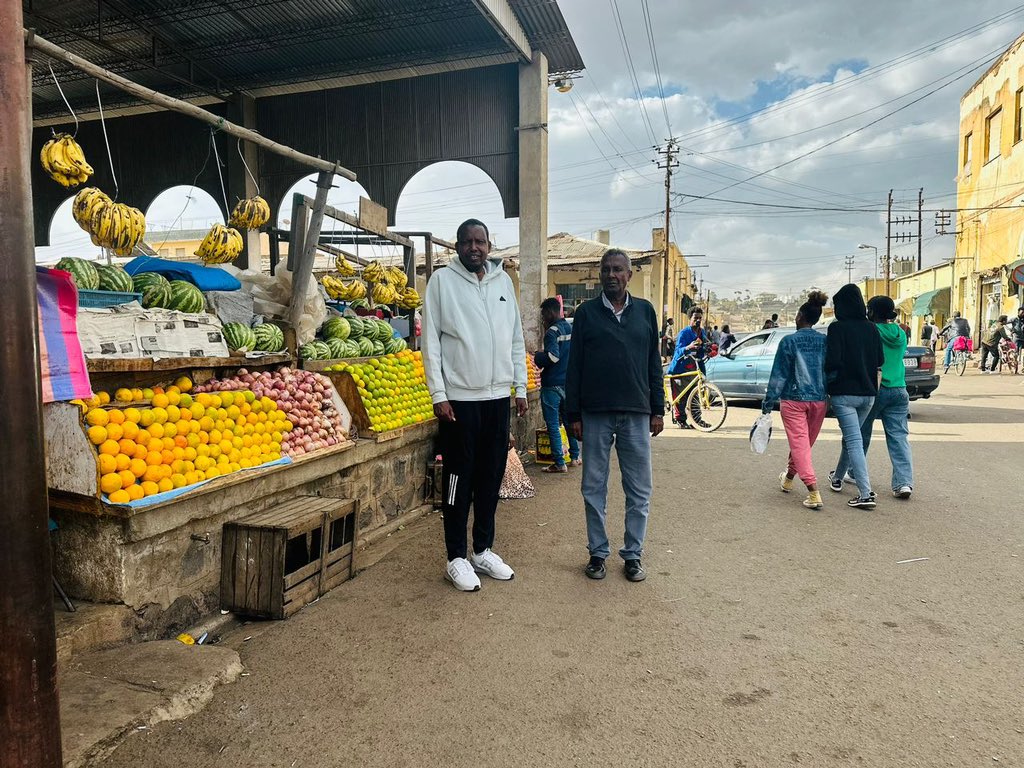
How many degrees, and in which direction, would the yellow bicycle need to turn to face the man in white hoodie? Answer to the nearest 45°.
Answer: approximately 45° to its right

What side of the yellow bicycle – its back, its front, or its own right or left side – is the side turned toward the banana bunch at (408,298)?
right

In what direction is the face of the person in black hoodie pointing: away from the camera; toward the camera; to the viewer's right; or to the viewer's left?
away from the camera

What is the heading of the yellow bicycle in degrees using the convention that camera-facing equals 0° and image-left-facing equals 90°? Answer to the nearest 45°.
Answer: approximately 315°

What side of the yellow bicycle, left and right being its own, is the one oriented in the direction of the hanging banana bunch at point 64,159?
right

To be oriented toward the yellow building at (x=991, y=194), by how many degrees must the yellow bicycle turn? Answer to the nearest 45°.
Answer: approximately 90° to its left

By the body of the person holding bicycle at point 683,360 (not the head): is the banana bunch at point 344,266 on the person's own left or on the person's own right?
on the person's own right

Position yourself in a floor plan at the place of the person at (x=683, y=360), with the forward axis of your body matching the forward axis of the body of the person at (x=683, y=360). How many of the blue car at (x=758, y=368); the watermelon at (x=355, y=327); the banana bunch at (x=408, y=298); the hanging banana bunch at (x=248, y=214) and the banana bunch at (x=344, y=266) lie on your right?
4
